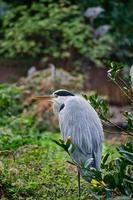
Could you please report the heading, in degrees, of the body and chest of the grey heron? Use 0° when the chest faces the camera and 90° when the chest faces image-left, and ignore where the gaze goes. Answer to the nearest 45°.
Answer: approximately 90°

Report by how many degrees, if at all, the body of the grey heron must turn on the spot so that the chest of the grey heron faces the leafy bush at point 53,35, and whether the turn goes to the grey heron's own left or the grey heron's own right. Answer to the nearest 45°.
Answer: approximately 90° to the grey heron's own right
